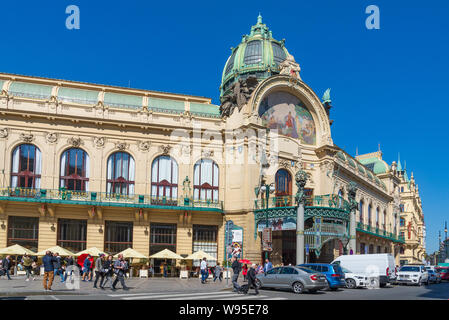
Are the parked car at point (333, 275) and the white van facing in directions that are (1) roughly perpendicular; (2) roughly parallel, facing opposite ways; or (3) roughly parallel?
roughly parallel

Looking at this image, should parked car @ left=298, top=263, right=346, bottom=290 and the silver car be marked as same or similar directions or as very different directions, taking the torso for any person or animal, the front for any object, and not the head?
same or similar directions
